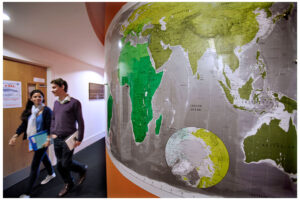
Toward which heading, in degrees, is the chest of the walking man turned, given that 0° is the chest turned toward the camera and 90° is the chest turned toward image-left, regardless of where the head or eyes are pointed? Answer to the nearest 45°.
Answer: approximately 45°

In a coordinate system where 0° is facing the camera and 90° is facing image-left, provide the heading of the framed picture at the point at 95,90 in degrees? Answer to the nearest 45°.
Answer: approximately 315°

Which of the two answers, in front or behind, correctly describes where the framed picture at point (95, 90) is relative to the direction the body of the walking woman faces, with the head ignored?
behind

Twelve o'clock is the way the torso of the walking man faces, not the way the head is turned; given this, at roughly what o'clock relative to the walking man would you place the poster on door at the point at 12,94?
The poster on door is roughly at 3 o'clock from the walking man.

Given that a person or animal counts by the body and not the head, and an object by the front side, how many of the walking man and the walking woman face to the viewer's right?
0

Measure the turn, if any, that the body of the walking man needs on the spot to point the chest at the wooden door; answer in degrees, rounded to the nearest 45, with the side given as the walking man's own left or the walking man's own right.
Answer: approximately 90° to the walking man's own right
